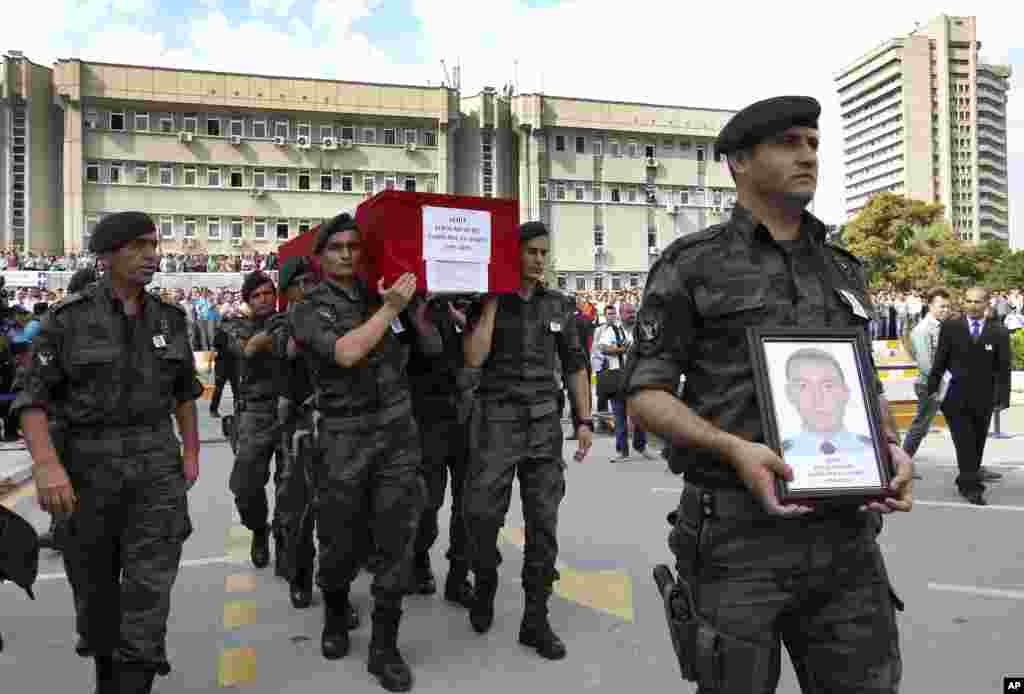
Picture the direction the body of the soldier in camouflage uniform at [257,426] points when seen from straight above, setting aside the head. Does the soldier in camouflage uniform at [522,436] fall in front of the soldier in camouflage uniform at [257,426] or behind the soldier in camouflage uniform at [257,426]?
in front

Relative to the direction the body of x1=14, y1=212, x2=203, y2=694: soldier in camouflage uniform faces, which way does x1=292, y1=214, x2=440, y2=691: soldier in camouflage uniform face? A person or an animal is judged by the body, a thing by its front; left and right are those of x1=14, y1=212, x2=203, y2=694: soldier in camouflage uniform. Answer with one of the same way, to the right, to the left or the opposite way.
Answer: the same way

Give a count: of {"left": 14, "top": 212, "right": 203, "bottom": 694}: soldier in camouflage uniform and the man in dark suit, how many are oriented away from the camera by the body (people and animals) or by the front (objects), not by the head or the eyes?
0

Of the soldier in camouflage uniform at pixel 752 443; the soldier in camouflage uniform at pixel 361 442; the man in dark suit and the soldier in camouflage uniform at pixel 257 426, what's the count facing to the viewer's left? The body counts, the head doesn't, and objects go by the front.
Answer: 0

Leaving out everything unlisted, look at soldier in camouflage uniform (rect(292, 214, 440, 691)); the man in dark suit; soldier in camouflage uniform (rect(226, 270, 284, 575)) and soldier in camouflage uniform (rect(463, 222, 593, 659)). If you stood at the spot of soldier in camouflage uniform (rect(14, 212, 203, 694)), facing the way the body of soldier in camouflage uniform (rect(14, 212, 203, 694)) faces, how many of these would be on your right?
0

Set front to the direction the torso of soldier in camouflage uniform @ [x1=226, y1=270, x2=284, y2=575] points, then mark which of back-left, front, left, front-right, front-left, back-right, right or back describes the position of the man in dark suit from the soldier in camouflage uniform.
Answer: front-left

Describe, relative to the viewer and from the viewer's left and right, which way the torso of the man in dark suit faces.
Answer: facing the viewer

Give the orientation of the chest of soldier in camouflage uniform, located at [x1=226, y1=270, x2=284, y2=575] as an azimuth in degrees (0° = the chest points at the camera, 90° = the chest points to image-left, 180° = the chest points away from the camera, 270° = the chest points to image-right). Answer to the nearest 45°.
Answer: approximately 315°

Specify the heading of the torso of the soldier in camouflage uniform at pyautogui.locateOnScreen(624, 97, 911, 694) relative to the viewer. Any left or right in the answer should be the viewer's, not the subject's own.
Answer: facing the viewer and to the right of the viewer

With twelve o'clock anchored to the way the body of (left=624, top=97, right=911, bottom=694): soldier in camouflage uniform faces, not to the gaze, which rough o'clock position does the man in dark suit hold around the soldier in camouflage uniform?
The man in dark suit is roughly at 8 o'clock from the soldier in camouflage uniform.

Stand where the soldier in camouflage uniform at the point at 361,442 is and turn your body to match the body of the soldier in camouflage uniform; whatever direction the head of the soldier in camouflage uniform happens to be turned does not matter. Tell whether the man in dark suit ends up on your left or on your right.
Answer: on your left

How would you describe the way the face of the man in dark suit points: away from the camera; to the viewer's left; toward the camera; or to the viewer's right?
toward the camera

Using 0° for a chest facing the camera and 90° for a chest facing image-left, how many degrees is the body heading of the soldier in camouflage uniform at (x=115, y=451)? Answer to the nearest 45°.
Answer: approximately 315°

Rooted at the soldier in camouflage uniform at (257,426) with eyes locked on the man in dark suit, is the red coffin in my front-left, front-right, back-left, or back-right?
front-right
